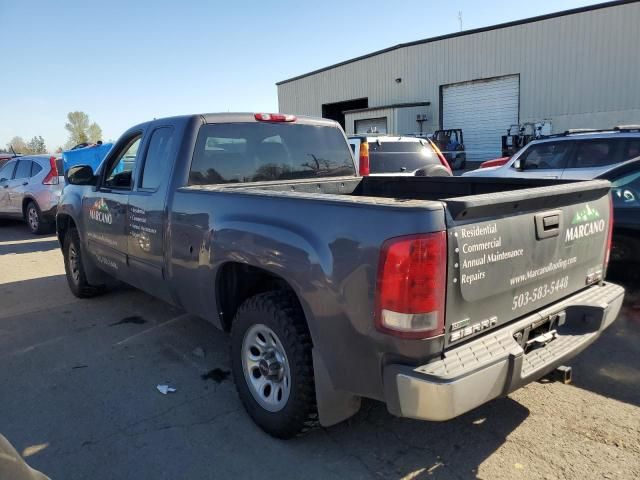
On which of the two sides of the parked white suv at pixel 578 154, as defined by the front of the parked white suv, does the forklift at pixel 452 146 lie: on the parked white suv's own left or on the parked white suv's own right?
on the parked white suv's own right

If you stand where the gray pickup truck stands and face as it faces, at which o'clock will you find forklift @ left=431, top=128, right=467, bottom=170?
The forklift is roughly at 2 o'clock from the gray pickup truck.

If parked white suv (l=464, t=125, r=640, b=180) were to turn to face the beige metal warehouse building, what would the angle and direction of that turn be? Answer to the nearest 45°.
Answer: approximately 90° to its right

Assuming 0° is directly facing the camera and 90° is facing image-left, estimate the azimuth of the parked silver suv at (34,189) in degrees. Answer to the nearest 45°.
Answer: approximately 135°

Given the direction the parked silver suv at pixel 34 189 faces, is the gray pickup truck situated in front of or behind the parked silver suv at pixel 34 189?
behind

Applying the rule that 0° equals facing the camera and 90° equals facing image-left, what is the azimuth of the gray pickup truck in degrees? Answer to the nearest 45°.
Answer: approximately 135°

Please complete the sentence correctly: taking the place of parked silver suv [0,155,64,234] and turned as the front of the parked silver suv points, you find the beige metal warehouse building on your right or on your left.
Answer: on your right

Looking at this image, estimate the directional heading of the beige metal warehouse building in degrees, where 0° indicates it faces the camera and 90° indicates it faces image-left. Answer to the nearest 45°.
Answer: approximately 45°

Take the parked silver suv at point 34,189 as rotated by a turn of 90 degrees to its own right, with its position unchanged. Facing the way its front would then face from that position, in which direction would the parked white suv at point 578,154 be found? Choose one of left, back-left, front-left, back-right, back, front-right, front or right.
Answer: right

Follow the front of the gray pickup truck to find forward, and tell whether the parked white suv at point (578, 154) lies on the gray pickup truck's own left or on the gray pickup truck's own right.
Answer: on the gray pickup truck's own right

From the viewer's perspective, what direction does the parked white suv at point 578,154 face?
to the viewer's left
